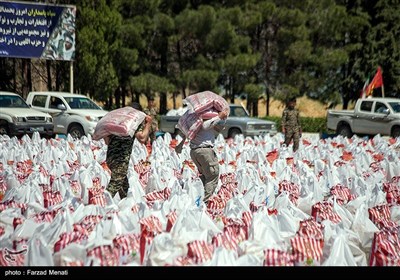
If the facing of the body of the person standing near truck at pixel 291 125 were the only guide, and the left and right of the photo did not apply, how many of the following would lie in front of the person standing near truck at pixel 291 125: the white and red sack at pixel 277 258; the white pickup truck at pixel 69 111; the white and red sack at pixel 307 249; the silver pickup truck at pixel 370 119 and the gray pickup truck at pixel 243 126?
2

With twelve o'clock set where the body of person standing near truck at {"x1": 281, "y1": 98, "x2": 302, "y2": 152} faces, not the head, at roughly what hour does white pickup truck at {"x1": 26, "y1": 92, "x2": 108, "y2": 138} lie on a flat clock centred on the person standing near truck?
The white pickup truck is roughly at 4 o'clock from the person standing near truck.

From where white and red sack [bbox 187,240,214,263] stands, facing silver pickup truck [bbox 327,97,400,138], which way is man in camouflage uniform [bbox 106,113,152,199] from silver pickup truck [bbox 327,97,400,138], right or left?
left

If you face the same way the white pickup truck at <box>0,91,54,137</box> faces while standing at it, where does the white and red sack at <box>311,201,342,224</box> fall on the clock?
The white and red sack is roughly at 1 o'clock from the white pickup truck.

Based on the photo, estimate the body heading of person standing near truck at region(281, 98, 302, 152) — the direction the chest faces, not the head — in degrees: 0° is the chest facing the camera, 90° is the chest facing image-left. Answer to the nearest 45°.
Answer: approximately 0°

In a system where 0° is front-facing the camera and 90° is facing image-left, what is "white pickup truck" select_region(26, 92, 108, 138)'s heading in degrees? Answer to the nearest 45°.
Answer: approximately 315°

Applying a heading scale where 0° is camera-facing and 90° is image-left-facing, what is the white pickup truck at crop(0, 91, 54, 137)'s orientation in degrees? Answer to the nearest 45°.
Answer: approximately 315°
